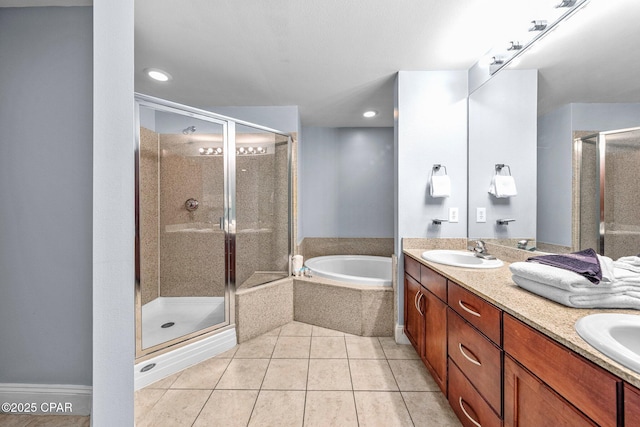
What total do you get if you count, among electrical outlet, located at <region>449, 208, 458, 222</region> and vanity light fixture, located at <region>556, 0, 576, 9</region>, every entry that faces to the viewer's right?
0

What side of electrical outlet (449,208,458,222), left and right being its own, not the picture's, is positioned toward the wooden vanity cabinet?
front

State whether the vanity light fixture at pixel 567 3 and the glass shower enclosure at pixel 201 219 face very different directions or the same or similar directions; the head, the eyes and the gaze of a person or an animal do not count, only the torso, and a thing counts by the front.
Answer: very different directions

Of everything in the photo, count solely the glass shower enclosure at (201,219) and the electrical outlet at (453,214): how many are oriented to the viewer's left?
0

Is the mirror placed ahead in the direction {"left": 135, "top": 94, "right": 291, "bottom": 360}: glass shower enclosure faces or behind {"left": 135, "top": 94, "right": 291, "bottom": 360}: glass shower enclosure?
ahead

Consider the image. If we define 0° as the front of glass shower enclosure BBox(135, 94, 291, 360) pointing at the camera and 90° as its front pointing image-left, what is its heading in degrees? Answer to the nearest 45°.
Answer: approximately 315°

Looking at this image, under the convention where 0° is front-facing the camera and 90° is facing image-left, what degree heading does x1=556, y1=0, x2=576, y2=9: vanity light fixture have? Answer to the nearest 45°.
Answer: approximately 45°

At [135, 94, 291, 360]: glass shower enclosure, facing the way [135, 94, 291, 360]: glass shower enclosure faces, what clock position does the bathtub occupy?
The bathtub is roughly at 10 o'clock from the glass shower enclosure.
